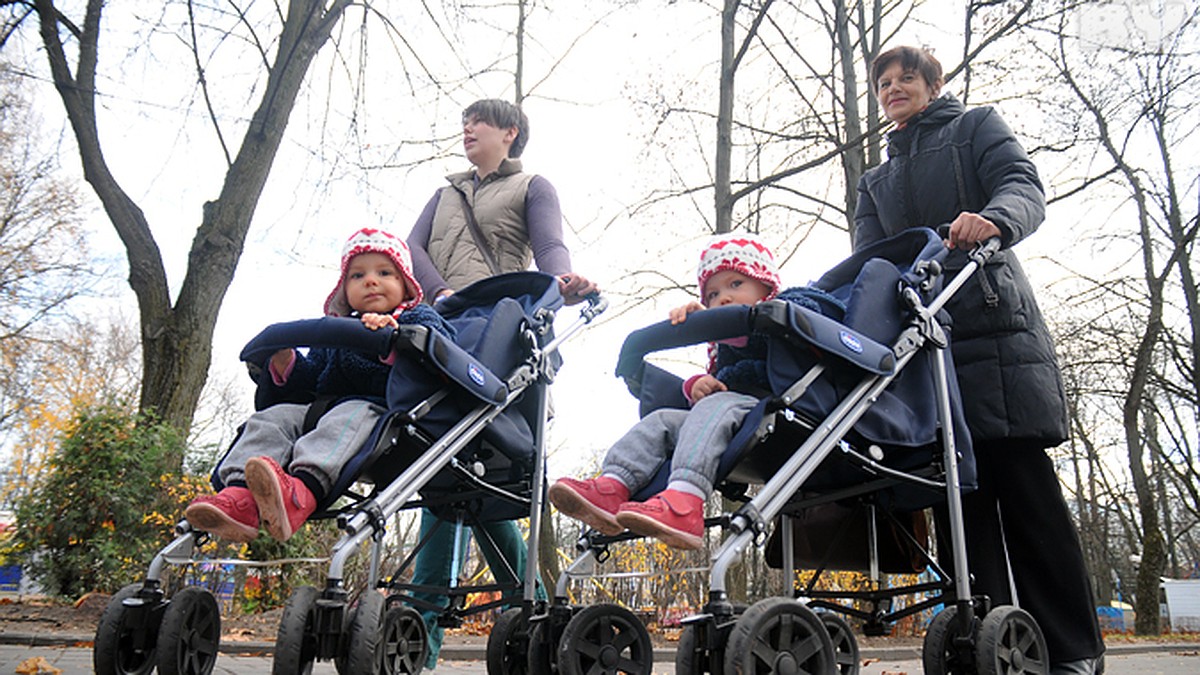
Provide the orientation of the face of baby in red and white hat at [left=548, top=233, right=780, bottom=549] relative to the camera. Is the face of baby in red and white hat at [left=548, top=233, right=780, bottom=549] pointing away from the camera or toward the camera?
toward the camera

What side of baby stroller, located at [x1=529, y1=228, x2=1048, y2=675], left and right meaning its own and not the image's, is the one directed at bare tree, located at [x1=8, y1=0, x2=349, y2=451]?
right

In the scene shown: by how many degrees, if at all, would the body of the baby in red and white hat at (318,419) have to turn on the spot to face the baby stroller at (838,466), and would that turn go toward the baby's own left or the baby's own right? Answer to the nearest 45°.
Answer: approximately 135° to the baby's own left

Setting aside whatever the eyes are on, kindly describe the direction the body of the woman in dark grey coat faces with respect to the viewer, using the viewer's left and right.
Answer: facing the viewer and to the left of the viewer

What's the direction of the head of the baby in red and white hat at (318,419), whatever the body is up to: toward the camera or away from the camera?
toward the camera

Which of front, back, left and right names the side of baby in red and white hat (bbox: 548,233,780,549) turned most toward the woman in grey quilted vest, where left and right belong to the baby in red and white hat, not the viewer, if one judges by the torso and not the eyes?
right

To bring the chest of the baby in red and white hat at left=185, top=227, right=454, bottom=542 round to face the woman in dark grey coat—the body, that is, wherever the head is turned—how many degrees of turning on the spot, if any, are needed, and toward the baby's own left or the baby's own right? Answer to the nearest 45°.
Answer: approximately 135° to the baby's own left

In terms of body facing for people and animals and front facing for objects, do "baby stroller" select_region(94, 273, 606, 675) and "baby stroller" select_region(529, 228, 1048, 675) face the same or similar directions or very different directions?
same or similar directions

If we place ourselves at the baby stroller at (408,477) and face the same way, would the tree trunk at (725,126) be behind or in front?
behind

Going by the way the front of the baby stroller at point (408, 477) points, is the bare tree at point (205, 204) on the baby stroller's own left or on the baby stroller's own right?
on the baby stroller's own right

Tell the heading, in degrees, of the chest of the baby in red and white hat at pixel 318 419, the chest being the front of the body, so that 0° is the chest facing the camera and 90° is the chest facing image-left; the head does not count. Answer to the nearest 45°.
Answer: approximately 45°

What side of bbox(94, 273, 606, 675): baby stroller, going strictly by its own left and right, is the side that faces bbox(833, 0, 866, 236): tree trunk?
back

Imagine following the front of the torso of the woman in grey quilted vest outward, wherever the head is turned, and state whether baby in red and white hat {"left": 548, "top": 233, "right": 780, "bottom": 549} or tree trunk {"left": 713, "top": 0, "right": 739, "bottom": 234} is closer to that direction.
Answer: the baby in red and white hat
